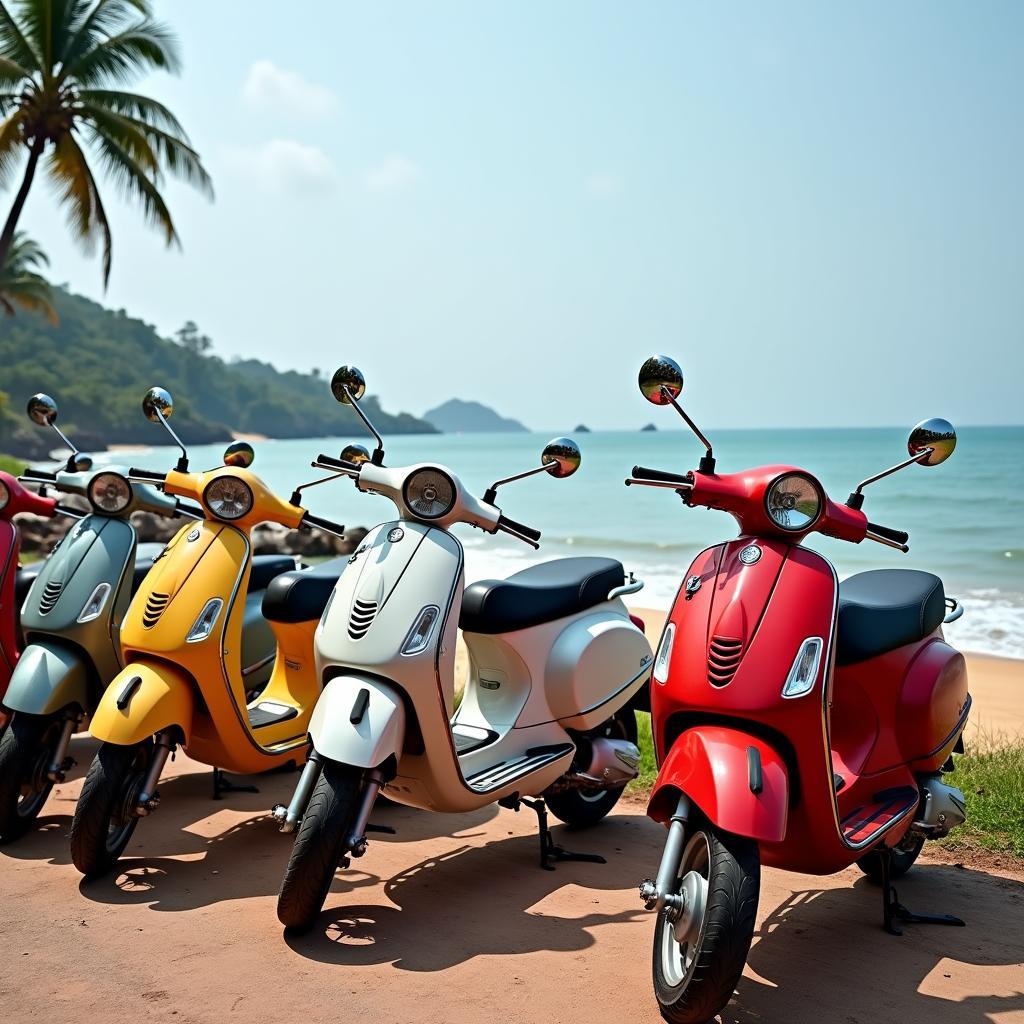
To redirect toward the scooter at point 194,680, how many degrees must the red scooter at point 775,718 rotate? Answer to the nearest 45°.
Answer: approximately 45° to its right

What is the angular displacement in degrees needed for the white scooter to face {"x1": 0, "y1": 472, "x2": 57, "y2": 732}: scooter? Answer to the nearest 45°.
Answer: approximately 90° to its right

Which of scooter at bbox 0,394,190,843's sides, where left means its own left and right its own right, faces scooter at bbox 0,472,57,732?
right

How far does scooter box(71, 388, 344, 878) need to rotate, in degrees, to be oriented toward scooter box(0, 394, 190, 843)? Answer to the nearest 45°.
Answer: approximately 90° to its right

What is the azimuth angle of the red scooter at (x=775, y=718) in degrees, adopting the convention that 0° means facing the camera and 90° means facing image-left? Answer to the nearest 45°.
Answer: approximately 45°

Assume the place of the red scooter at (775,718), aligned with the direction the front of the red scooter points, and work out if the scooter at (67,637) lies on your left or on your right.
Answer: on your right

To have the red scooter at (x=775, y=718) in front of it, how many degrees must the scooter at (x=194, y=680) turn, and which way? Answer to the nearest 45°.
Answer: approximately 90° to its left

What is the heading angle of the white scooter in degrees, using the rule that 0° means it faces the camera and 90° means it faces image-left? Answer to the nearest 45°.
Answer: approximately 45°

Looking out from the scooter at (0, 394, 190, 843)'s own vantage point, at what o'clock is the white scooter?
The white scooter is roughly at 9 o'clock from the scooter.

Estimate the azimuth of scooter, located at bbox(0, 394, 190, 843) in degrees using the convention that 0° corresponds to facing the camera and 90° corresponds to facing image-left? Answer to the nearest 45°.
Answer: approximately 45°

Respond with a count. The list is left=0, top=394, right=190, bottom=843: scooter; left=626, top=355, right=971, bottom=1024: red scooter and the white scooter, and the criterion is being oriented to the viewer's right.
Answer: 0

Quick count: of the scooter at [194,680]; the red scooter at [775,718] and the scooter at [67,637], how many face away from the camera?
0

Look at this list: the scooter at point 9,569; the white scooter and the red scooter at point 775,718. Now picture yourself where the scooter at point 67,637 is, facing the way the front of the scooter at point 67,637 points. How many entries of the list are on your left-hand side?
2

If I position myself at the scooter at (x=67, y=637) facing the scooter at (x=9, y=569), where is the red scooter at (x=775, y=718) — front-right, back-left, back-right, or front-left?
back-right

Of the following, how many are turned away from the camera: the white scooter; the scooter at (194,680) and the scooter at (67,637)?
0

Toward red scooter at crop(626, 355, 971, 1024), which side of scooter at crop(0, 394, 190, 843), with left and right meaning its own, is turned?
left
